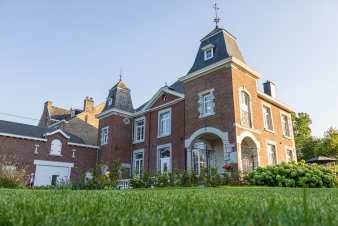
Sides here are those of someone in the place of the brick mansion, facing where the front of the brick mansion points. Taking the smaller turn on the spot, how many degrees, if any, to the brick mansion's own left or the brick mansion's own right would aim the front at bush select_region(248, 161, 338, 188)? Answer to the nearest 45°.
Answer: approximately 90° to the brick mansion's own left

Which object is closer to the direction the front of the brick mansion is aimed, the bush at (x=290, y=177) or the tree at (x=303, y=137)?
the bush

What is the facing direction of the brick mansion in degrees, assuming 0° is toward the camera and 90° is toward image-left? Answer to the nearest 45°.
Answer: approximately 45°

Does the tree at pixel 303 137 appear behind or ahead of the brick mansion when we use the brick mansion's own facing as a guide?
behind

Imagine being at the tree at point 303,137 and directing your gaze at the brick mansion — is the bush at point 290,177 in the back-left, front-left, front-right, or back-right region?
front-left

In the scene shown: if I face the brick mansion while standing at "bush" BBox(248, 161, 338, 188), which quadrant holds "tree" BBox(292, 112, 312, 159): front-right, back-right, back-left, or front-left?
front-right

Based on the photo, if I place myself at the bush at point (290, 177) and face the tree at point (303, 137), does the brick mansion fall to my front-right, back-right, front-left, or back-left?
front-left
